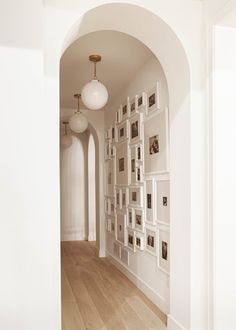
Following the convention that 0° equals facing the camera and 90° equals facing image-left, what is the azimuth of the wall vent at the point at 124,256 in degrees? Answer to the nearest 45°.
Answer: approximately 45°

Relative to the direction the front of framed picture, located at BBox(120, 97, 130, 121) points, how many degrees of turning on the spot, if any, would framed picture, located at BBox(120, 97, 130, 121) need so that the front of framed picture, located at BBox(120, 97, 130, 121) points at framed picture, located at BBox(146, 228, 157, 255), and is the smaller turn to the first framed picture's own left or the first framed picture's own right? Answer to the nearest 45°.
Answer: approximately 45° to the first framed picture's own left

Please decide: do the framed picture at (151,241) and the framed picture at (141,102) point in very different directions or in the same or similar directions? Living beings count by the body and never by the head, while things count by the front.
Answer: same or similar directions

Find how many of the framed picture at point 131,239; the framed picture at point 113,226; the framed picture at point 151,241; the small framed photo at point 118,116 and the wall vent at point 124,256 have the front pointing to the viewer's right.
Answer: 0

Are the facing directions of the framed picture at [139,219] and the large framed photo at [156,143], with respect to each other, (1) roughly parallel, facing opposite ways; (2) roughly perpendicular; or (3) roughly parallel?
roughly parallel

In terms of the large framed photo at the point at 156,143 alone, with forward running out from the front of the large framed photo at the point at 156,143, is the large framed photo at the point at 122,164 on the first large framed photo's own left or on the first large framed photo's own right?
on the first large framed photo's own right

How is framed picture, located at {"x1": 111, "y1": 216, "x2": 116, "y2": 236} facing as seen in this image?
to the viewer's left

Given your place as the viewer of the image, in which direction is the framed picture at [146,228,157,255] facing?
facing the viewer and to the left of the viewer

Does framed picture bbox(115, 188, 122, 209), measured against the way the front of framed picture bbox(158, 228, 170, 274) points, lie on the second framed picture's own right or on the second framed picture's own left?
on the second framed picture's own right
